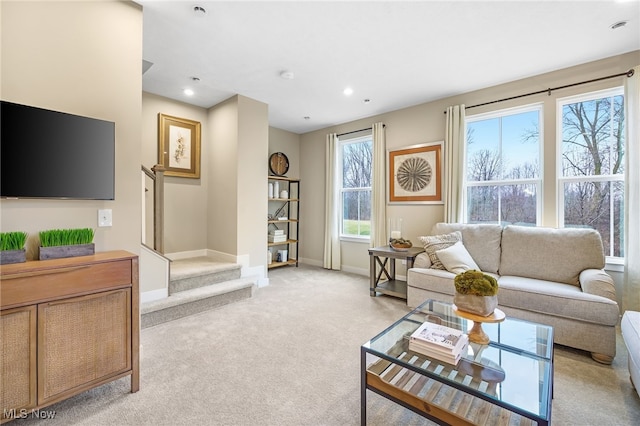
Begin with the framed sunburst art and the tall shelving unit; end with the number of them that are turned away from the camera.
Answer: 0

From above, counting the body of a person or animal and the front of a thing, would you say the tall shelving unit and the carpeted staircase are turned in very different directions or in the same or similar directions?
same or similar directions

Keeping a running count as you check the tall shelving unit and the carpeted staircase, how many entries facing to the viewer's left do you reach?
0

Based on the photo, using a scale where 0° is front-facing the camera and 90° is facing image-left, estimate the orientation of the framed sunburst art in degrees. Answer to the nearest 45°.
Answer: approximately 45°

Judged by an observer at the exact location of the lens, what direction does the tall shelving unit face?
facing the viewer and to the right of the viewer

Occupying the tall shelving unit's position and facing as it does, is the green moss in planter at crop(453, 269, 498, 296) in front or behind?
in front

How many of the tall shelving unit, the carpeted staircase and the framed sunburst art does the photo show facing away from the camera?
0

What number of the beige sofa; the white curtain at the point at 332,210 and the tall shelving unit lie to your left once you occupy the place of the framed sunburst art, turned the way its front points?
1

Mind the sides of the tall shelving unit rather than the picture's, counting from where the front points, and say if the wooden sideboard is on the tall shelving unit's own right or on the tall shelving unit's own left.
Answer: on the tall shelving unit's own right

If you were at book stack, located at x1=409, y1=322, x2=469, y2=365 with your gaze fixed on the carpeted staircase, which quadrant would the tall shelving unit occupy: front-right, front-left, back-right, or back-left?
front-right

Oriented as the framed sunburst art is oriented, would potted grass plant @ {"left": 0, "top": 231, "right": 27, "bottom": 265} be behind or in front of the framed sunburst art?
in front
